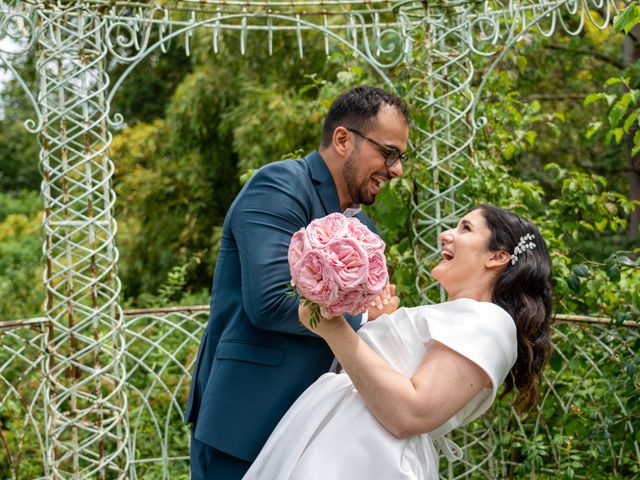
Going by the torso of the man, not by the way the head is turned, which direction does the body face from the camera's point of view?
to the viewer's right
